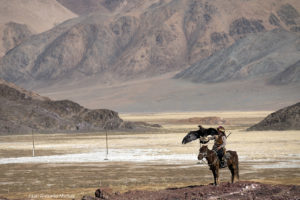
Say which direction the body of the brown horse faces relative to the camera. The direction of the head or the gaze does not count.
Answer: to the viewer's left

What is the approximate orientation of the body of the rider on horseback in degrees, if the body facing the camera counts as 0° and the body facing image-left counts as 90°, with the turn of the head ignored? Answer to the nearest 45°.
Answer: approximately 45°
